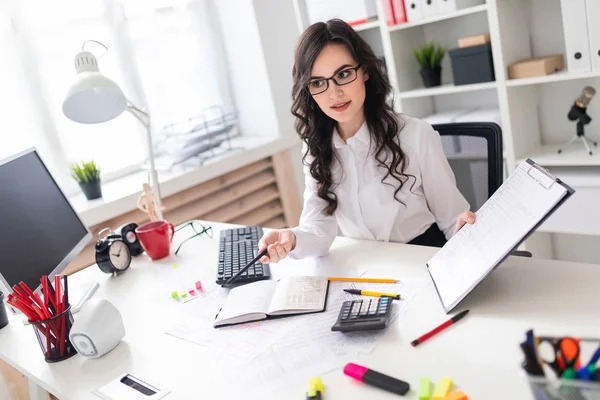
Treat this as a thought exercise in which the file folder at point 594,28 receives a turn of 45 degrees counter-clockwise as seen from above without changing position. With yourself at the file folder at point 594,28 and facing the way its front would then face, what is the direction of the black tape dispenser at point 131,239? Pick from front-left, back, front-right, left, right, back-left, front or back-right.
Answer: right

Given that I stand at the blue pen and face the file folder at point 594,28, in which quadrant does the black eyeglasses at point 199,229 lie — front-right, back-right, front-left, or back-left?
front-left

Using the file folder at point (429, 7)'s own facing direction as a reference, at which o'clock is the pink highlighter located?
The pink highlighter is roughly at 12 o'clock from the file folder.

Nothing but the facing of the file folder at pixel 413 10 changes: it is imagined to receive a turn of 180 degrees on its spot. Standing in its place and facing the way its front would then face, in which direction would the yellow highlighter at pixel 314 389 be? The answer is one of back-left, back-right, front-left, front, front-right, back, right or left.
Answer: back

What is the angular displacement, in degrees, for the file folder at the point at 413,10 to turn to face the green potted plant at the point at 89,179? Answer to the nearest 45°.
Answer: approximately 90° to its right

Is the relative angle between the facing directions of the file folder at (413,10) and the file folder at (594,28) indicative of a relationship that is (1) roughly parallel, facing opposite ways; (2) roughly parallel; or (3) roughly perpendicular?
roughly parallel

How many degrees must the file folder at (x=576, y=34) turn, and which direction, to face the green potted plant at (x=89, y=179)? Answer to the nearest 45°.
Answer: approximately 90° to its right

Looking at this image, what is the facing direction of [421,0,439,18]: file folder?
toward the camera

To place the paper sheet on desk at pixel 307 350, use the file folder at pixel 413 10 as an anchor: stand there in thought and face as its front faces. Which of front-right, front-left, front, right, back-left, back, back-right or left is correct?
front

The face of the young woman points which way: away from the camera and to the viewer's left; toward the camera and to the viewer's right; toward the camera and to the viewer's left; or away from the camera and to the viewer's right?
toward the camera and to the viewer's left

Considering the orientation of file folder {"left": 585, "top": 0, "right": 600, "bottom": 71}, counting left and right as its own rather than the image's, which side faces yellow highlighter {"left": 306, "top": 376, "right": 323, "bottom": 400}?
front

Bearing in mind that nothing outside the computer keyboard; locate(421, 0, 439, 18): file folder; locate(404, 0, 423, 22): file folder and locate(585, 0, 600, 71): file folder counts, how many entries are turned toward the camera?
3
